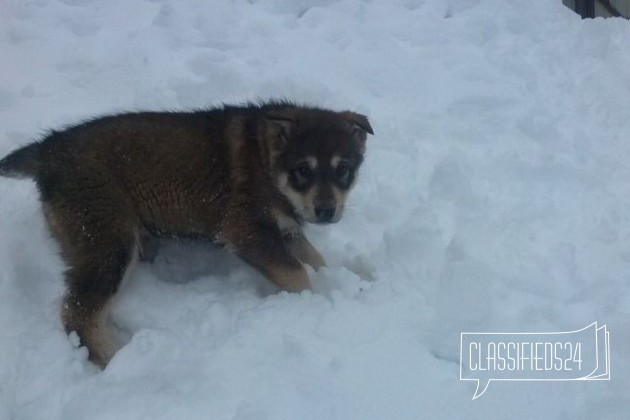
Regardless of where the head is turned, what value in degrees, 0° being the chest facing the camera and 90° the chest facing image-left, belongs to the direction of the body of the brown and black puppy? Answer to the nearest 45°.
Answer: approximately 270°
